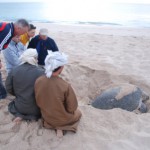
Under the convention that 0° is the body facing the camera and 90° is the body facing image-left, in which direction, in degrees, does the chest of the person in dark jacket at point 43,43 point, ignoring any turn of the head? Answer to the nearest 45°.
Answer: approximately 0°

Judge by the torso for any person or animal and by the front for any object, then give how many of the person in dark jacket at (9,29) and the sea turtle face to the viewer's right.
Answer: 2

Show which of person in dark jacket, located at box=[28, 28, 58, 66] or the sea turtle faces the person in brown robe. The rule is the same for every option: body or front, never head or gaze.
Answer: the person in dark jacket

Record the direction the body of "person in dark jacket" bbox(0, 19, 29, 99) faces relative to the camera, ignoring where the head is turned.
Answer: to the viewer's right

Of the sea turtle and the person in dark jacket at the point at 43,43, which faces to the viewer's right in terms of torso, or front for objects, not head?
the sea turtle

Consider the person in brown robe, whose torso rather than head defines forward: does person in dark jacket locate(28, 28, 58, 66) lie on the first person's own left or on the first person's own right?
on the first person's own left

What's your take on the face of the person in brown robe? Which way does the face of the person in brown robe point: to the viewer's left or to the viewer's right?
to the viewer's right

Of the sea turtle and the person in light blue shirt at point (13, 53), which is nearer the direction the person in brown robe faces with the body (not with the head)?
the sea turtle

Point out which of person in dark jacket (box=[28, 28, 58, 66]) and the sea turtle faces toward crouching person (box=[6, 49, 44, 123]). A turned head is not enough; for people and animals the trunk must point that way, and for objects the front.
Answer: the person in dark jacket

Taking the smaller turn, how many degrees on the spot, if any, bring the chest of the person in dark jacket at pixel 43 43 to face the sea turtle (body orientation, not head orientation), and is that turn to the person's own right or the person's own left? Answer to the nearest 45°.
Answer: approximately 45° to the person's own left

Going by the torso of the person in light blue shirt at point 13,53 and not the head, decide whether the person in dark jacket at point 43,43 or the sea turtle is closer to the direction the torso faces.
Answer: the sea turtle

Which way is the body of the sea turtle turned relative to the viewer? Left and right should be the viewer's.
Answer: facing to the right of the viewer

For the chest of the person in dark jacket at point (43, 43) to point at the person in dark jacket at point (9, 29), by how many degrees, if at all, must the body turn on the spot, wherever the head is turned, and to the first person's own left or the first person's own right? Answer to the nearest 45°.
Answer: approximately 45° to the first person's own right
